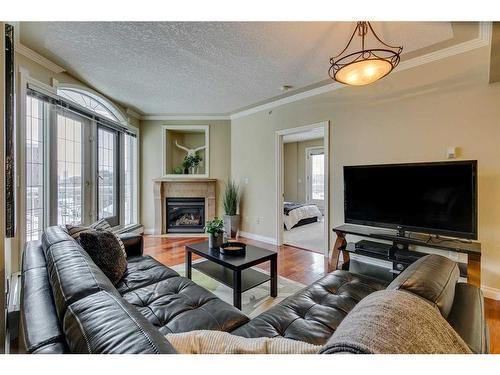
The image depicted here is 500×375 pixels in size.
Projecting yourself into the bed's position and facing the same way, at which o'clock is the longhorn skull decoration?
The longhorn skull decoration is roughly at 4 o'clock from the bed.

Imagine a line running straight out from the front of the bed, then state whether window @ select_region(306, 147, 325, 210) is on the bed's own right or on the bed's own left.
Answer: on the bed's own left

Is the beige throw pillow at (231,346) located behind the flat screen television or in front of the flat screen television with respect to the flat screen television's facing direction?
in front

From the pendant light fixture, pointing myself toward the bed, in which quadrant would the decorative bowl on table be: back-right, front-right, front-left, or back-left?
front-left

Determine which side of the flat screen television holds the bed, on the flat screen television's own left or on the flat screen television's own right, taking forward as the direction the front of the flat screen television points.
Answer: on the flat screen television's own right

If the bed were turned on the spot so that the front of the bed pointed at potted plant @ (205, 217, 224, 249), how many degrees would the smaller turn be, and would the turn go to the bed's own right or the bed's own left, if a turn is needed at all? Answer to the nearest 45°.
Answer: approximately 45° to the bed's own right

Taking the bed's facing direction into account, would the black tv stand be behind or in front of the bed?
in front

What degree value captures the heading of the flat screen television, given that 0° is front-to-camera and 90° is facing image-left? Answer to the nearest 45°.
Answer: approximately 45°

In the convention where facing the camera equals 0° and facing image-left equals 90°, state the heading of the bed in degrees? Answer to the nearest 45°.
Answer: approximately 315°

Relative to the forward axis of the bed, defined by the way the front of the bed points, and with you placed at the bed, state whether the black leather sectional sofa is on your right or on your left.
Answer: on your right

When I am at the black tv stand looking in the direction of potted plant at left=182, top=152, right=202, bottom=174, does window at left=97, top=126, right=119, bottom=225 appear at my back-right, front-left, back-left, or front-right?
front-left

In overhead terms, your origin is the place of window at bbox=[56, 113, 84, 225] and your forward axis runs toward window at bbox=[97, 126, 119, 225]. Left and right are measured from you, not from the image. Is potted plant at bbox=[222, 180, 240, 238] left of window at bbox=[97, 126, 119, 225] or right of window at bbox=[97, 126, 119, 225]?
right

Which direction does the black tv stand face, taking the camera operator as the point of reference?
facing the viewer and to the left of the viewer
